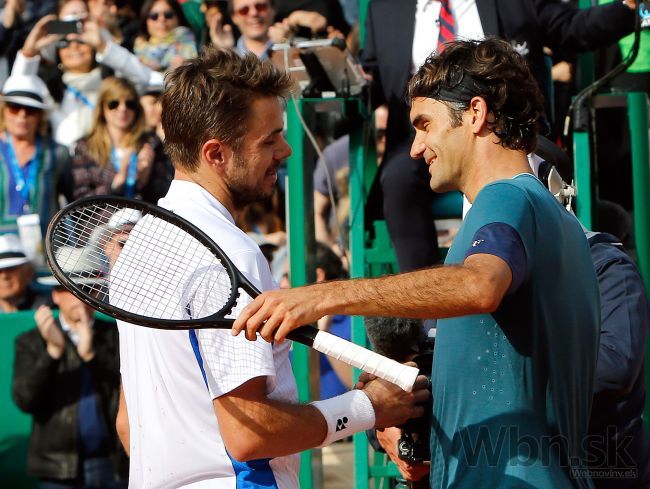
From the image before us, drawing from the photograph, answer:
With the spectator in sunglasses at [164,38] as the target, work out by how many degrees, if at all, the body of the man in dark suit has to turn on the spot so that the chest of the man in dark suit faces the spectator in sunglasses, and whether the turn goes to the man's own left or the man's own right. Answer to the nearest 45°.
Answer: approximately 135° to the man's own right

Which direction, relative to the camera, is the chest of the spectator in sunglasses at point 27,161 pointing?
toward the camera

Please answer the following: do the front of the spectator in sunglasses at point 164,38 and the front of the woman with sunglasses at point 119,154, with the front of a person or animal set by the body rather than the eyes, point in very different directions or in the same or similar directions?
same or similar directions

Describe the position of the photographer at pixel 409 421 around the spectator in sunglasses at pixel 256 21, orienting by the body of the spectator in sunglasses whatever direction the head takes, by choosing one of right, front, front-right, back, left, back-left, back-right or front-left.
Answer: front

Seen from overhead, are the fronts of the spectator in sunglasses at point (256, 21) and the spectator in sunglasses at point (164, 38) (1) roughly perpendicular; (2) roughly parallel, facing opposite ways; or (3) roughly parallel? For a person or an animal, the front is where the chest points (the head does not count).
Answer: roughly parallel

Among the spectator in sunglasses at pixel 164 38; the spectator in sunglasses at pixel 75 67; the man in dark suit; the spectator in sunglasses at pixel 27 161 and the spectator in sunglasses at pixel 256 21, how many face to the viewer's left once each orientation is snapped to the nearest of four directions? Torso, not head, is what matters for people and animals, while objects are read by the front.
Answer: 0

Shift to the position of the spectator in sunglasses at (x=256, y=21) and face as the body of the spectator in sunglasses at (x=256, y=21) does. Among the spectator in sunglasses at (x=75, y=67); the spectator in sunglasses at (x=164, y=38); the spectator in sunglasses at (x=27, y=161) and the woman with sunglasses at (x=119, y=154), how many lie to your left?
0

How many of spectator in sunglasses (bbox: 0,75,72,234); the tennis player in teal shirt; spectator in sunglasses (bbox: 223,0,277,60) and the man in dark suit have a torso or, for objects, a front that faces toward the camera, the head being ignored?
3

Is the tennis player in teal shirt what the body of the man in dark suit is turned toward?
yes

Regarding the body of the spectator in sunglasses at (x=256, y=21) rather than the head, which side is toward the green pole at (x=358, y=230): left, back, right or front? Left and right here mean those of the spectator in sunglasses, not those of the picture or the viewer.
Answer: front

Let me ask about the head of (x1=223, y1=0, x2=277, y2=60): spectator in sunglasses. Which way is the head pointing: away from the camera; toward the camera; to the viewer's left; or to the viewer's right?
toward the camera

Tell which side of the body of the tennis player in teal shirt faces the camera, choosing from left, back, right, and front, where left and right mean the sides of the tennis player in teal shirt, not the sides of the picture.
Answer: left

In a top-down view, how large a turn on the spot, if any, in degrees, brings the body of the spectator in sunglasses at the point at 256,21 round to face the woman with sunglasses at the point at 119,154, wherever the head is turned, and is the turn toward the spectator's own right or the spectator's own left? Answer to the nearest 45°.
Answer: approximately 90° to the spectator's own right

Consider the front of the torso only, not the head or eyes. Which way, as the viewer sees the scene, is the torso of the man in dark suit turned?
toward the camera

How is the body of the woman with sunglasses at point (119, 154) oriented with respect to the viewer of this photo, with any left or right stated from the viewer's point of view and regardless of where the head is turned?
facing the viewer

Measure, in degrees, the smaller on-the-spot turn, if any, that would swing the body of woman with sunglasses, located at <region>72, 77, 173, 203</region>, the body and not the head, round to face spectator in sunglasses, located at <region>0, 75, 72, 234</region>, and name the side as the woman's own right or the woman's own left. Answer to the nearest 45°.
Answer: approximately 135° to the woman's own right
